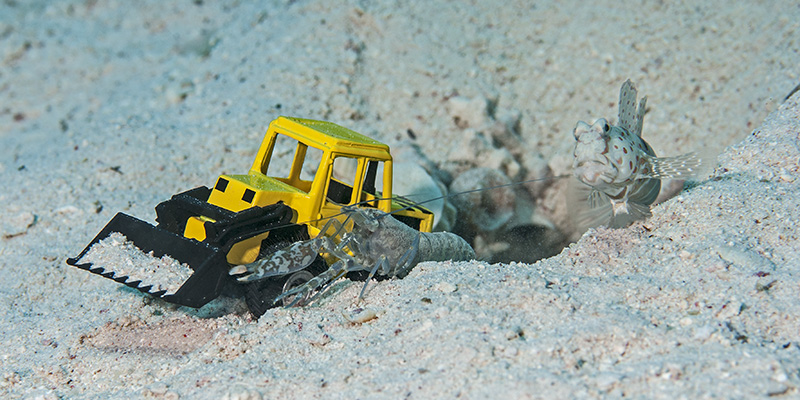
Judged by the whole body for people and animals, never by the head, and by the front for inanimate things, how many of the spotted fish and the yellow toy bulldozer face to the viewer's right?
0

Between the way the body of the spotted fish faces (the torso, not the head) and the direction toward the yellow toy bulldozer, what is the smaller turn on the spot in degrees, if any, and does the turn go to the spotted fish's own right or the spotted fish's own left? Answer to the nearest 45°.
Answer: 0° — it already faces it

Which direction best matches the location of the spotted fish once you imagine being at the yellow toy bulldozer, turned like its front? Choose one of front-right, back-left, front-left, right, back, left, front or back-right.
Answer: back-left

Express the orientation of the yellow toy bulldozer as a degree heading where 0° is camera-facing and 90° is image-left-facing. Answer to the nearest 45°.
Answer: approximately 45°
